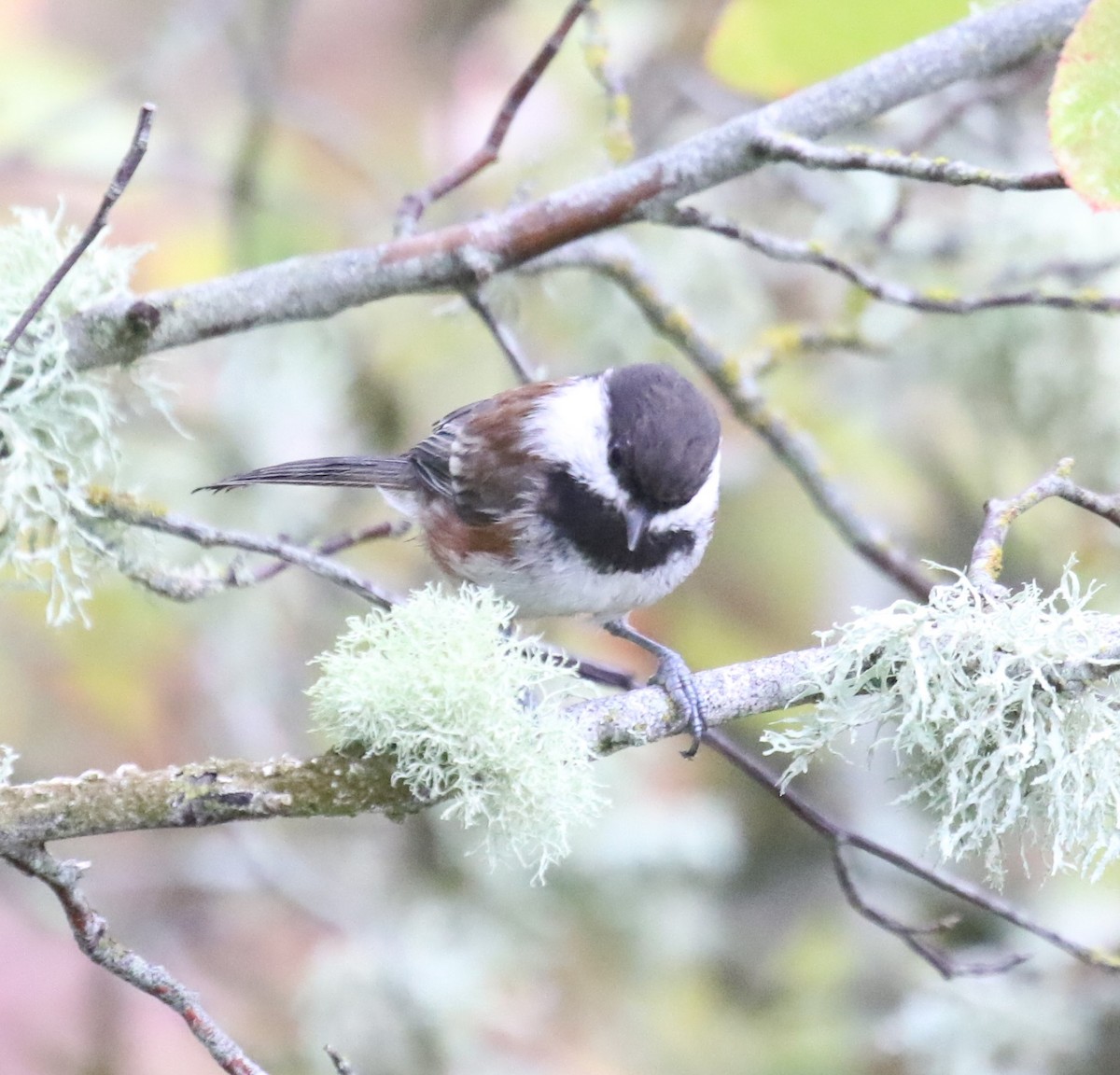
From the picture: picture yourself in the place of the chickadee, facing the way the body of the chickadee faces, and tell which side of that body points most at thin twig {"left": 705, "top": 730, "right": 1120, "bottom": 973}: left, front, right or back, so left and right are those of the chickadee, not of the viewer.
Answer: front

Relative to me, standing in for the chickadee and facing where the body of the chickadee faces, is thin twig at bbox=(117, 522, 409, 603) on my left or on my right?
on my right

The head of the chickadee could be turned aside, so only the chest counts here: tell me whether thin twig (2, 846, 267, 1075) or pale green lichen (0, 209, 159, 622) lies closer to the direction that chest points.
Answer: the thin twig

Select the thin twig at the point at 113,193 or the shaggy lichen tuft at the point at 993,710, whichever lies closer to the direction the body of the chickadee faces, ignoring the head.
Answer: the shaggy lichen tuft

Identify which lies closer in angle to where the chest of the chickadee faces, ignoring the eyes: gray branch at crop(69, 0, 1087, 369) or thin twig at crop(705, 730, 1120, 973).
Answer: the thin twig

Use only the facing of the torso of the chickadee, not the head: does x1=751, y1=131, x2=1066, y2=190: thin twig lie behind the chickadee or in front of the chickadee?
in front

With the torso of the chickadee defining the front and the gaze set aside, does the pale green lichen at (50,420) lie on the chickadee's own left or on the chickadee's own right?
on the chickadee's own right
